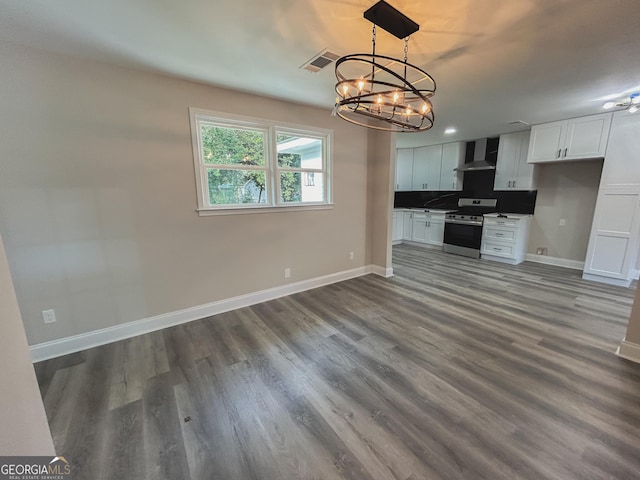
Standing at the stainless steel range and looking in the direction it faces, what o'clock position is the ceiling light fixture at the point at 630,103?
The ceiling light fixture is roughly at 9 o'clock from the stainless steel range.

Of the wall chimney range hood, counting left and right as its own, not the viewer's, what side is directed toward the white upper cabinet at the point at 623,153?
left

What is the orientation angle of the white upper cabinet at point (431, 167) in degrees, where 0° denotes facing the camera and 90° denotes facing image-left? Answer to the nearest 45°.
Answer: approximately 45°

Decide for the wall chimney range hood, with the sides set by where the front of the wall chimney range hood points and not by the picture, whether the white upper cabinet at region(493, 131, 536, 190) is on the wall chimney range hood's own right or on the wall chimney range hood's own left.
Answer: on the wall chimney range hood's own left

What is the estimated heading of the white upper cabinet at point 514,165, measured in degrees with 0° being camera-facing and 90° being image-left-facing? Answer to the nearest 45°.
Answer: approximately 0°

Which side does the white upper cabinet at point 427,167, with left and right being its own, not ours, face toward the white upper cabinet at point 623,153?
left

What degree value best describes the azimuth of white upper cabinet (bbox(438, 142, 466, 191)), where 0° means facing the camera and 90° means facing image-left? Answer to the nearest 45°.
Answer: approximately 45°

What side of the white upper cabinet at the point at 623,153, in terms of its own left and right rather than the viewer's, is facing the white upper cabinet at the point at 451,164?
right

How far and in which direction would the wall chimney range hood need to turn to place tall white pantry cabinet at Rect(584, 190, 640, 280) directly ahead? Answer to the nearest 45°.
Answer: approximately 90° to its left

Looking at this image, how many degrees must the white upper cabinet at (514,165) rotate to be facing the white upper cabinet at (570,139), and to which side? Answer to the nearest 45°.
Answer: approximately 45° to its left
